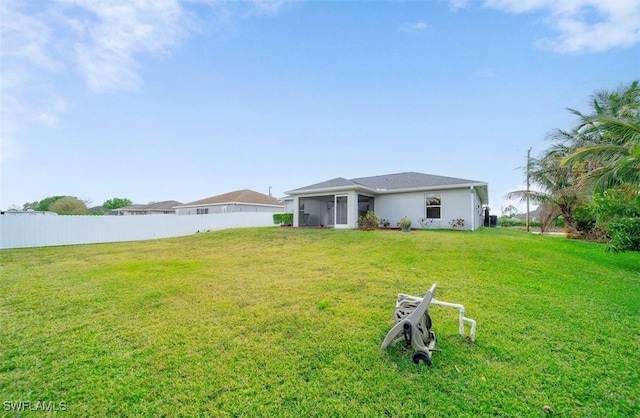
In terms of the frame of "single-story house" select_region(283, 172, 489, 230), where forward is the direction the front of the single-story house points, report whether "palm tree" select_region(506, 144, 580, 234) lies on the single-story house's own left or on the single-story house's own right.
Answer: on the single-story house's own right

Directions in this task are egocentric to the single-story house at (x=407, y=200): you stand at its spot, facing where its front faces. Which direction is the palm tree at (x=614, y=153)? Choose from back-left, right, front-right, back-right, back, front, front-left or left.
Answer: back-right

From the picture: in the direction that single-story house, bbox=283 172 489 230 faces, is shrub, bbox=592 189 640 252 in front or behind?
behind

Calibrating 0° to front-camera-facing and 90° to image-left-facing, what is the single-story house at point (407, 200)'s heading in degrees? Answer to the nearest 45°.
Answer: approximately 180°

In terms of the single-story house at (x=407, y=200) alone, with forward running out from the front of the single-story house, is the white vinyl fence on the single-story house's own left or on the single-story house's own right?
on the single-story house's own left

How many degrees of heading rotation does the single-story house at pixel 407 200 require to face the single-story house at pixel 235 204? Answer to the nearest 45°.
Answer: approximately 45° to its left
